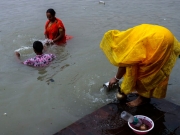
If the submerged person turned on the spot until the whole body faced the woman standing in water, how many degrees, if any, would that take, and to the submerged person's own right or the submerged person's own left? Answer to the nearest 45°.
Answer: approximately 45° to the submerged person's own right

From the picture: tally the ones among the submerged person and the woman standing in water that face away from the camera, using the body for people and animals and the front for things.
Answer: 1

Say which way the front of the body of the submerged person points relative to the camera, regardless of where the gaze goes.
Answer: away from the camera

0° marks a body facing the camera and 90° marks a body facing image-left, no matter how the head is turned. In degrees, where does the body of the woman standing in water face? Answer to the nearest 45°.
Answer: approximately 45°

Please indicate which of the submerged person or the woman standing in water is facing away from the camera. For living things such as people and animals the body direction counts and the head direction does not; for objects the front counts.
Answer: the submerged person

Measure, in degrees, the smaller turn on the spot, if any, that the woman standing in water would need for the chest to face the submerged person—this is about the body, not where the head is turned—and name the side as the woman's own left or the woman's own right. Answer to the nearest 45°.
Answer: approximately 45° to the woman's own left
